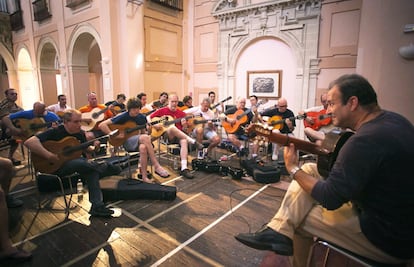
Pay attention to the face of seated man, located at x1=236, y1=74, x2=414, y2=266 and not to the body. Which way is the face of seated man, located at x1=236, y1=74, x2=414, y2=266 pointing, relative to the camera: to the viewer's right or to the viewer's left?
to the viewer's left

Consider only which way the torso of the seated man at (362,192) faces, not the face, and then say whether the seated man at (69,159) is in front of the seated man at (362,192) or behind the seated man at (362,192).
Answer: in front

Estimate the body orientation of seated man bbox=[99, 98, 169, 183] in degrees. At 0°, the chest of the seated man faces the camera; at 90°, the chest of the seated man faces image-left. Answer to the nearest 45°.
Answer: approximately 315°

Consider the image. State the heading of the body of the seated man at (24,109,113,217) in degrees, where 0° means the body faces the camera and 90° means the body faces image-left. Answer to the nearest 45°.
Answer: approximately 315°

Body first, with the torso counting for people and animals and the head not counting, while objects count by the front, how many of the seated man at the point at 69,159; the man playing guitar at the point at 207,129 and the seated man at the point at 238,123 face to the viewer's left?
0

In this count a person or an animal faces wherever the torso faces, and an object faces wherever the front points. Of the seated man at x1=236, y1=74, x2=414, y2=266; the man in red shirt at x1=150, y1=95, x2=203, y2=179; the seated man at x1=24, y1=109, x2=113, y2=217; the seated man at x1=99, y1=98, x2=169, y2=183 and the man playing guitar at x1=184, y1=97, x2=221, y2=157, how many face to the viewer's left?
1

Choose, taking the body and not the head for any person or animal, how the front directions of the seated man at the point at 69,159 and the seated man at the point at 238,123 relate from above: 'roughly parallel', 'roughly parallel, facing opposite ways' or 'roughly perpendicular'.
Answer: roughly perpendicular

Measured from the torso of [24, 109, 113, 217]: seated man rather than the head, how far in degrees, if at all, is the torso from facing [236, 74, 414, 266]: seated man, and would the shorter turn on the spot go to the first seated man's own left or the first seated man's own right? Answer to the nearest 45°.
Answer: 0° — they already face them

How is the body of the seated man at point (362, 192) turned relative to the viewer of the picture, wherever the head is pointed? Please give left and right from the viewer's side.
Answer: facing to the left of the viewer

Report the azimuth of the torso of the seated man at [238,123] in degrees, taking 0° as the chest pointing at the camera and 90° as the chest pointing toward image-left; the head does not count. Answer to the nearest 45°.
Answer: approximately 0°

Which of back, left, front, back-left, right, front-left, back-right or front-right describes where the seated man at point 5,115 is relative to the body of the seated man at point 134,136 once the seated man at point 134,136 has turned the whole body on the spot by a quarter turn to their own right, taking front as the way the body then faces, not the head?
right

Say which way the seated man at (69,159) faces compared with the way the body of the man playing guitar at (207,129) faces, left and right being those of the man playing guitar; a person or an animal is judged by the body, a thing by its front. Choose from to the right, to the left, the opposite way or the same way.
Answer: to the left

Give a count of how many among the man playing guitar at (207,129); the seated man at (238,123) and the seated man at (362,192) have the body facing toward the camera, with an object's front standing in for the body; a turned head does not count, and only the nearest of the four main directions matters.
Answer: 2

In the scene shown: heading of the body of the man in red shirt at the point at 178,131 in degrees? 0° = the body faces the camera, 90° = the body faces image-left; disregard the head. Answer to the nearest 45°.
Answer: approximately 315°

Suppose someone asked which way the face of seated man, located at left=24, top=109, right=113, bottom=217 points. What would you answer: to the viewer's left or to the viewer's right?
to the viewer's right

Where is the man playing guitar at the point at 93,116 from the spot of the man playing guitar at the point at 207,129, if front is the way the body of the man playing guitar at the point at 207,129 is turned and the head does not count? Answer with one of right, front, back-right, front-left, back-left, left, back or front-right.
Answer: right

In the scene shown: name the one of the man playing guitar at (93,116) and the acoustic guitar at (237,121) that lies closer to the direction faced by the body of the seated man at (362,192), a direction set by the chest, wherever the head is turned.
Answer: the man playing guitar

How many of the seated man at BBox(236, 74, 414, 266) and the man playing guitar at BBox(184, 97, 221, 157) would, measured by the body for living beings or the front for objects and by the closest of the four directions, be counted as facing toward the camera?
1

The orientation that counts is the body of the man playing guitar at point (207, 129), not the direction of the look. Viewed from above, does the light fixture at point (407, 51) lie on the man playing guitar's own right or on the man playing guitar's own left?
on the man playing guitar's own left
